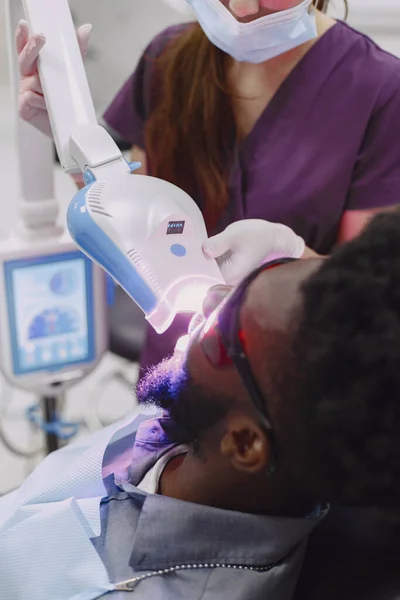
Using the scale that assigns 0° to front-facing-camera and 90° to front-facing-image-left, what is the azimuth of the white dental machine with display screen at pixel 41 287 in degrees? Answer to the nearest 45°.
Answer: approximately 0°

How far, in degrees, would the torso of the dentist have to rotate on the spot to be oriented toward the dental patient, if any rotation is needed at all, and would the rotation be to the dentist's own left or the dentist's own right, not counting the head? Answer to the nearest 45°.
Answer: approximately 45° to the dentist's own left

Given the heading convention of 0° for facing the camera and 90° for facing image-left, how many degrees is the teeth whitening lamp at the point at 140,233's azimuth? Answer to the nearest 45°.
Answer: approximately 315°

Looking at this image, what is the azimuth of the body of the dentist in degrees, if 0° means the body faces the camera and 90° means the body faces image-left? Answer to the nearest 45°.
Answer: approximately 45°
